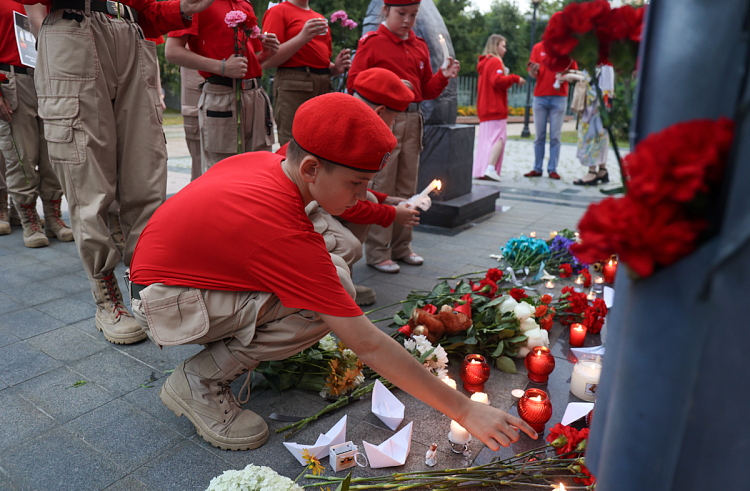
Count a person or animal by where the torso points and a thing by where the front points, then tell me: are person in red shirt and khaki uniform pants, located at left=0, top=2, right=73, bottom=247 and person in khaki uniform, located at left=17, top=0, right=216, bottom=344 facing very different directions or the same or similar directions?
same or similar directions

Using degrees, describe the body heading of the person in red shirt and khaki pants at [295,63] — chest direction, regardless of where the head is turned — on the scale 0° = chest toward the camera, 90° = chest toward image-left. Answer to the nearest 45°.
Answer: approximately 315°

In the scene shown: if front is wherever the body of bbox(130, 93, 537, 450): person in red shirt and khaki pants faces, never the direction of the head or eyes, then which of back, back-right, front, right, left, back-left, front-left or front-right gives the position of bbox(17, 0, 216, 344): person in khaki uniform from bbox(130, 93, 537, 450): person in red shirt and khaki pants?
back-left

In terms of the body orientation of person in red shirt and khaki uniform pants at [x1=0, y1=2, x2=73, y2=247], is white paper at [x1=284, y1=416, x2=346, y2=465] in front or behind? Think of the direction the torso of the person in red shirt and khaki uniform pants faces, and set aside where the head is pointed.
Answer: in front

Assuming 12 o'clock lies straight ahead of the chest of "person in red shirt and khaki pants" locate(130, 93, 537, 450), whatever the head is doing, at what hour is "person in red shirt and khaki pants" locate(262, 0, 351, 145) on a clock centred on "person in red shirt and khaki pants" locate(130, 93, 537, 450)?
"person in red shirt and khaki pants" locate(262, 0, 351, 145) is roughly at 9 o'clock from "person in red shirt and khaki pants" locate(130, 93, 537, 450).

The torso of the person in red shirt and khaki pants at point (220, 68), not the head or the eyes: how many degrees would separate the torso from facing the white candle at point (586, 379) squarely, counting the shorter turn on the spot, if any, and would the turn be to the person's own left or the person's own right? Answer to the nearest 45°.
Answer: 0° — they already face it

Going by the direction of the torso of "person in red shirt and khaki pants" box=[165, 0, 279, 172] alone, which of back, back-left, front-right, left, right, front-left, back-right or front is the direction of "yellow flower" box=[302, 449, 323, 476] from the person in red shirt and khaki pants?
front-right

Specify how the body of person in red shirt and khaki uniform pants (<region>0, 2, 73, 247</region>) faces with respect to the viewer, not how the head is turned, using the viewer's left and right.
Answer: facing the viewer and to the right of the viewer

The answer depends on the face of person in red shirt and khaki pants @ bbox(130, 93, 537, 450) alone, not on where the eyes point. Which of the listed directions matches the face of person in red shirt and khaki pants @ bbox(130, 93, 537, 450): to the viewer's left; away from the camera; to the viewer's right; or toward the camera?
to the viewer's right
